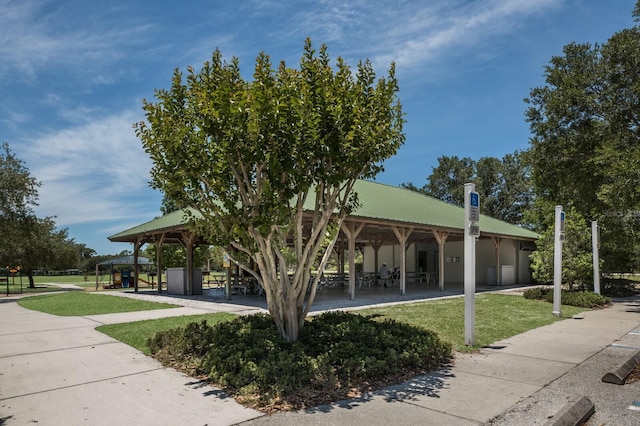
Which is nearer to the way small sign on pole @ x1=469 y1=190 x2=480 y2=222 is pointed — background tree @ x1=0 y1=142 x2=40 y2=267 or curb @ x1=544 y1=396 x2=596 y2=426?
the curb

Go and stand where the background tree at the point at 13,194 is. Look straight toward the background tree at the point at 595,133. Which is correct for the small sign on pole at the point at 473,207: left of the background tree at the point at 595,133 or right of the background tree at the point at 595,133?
right

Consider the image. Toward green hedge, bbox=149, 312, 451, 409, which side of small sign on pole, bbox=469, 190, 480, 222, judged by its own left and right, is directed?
right

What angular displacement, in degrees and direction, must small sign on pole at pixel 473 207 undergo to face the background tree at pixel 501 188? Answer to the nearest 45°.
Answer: approximately 135° to its left

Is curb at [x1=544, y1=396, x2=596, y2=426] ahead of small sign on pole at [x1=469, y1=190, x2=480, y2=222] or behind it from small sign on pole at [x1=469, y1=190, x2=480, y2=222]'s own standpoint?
ahead

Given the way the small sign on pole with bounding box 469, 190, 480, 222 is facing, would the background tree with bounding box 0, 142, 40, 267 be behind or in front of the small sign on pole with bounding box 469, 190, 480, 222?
behind

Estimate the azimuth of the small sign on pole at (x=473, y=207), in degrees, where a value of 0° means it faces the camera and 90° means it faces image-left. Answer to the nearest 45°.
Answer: approximately 315°

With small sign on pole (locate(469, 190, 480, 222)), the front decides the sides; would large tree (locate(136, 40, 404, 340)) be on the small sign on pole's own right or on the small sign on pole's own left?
on the small sign on pole's own right

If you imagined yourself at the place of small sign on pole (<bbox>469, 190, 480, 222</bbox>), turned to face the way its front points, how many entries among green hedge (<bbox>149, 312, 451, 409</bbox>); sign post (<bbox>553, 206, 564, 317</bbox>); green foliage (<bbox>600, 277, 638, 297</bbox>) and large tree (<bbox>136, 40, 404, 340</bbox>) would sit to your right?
2

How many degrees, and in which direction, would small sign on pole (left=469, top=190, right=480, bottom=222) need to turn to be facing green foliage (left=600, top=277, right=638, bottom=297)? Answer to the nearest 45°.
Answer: approximately 135° to its left

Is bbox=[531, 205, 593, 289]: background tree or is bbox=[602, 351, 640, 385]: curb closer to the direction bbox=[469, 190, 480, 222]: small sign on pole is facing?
the curb

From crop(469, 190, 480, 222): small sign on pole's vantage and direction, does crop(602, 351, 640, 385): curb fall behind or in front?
in front

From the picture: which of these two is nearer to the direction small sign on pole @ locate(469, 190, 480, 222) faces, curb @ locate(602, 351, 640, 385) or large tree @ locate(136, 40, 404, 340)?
the curb

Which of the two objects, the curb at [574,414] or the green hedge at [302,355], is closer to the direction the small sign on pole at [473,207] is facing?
the curb

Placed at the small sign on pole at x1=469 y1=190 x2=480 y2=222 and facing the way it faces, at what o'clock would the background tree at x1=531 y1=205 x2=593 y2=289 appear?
The background tree is roughly at 8 o'clock from the small sign on pole.
